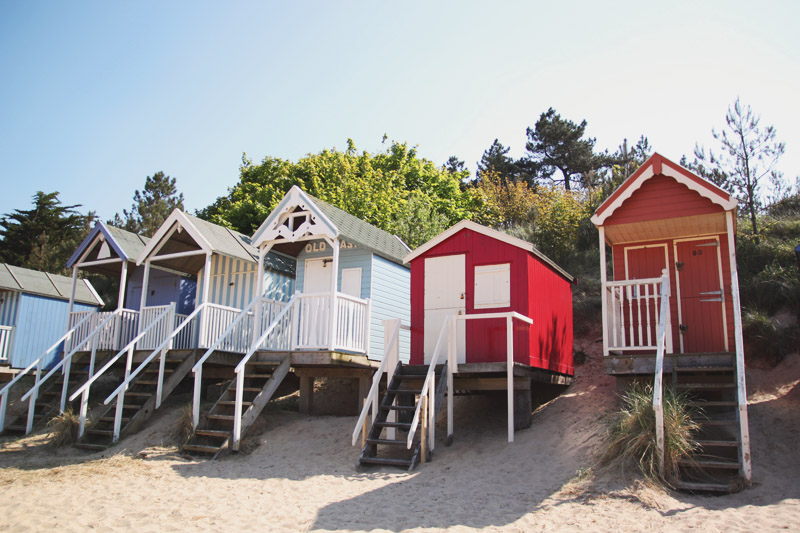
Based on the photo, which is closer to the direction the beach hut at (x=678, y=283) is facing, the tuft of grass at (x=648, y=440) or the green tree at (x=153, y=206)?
the tuft of grass

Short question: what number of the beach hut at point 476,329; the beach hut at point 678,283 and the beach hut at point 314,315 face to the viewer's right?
0

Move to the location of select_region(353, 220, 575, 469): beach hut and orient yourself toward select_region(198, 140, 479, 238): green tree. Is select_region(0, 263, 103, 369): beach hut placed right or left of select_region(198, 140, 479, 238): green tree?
left

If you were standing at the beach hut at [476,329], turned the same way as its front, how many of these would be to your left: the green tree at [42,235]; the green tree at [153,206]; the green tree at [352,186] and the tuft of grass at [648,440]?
1

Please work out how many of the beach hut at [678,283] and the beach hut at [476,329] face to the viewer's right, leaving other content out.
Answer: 0

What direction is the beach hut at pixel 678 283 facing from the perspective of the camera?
toward the camera

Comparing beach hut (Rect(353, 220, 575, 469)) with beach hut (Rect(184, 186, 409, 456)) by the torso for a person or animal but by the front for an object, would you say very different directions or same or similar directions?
same or similar directions

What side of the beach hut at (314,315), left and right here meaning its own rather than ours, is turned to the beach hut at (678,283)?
left

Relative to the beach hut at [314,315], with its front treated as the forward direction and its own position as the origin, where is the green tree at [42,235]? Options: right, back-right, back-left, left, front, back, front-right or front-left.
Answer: right

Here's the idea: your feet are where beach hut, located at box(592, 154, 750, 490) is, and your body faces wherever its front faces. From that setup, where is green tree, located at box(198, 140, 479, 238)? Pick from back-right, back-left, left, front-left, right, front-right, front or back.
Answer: back-right

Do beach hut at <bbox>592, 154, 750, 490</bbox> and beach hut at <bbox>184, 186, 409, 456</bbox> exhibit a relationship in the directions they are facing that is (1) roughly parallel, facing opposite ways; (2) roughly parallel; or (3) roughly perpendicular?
roughly parallel

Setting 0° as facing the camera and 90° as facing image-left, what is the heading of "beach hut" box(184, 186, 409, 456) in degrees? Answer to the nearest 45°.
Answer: approximately 45°

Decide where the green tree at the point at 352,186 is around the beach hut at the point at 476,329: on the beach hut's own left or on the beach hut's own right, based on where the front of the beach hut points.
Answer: on the beach hut's own right

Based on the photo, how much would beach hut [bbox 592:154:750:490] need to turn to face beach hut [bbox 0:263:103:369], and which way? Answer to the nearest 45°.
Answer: approximately 90° to its right

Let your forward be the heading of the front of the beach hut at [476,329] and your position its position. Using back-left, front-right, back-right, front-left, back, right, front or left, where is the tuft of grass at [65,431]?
front-right

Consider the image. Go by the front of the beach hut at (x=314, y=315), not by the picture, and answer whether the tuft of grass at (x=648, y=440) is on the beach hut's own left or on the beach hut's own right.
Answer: on the beach hut's own left

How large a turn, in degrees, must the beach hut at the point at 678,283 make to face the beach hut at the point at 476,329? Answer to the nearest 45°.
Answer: approximately 90° to its right

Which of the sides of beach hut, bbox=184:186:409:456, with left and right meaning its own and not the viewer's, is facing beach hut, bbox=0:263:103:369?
right

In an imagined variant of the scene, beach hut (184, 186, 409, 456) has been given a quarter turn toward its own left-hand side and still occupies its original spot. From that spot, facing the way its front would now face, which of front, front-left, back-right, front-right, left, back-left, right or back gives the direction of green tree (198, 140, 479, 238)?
back-left
